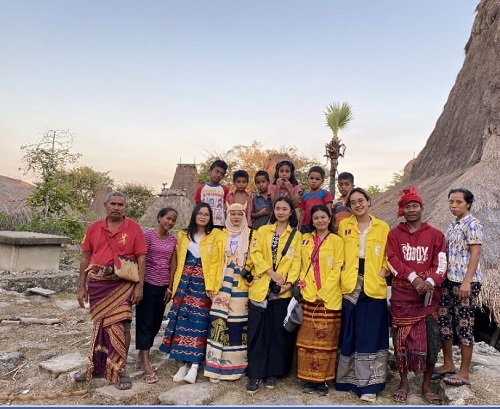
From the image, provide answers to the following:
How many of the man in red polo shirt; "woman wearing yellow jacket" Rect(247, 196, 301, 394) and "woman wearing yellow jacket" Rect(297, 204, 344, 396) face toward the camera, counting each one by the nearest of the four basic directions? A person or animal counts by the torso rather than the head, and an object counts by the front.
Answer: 3

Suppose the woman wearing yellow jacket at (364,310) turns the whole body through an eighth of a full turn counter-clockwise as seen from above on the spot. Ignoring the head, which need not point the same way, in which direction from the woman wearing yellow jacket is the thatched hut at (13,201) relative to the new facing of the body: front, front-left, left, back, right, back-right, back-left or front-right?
back

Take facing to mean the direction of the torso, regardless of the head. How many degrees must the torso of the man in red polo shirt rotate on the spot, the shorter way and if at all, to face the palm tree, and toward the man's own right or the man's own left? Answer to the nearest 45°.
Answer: approximately 135° to the man's own left

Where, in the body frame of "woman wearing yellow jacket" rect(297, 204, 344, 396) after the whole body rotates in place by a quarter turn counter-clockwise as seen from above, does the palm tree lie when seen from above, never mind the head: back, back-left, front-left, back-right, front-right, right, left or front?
left

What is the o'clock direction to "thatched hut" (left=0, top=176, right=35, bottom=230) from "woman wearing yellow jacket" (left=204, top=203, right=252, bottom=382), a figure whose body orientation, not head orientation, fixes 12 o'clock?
The thatched hut is roughly at 5 o'clock from the woman wearing yellow jacket.

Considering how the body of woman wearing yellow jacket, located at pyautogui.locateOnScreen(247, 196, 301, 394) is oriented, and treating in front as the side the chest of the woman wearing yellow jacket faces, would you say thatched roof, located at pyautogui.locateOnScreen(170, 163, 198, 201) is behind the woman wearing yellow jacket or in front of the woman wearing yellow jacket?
behind

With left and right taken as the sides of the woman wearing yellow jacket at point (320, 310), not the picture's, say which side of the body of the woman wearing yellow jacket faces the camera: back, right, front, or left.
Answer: front

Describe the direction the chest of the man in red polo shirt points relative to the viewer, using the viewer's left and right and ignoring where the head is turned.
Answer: facing the viewer

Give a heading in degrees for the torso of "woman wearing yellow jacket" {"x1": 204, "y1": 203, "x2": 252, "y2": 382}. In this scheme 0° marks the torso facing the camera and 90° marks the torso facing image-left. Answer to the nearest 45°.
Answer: approximately 0°

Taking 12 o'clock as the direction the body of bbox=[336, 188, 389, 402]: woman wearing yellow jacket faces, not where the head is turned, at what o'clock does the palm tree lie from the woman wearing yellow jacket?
The palm tree is roughly at 6 o'clock from the woman wearing yellow jacket.

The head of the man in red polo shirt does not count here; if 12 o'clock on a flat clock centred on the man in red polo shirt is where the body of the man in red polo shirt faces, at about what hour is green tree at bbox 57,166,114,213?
The green tree is roughly at 6 o'clock from the man in red polo shirt.

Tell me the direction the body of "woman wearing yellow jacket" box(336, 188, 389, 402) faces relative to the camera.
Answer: toward the camera
